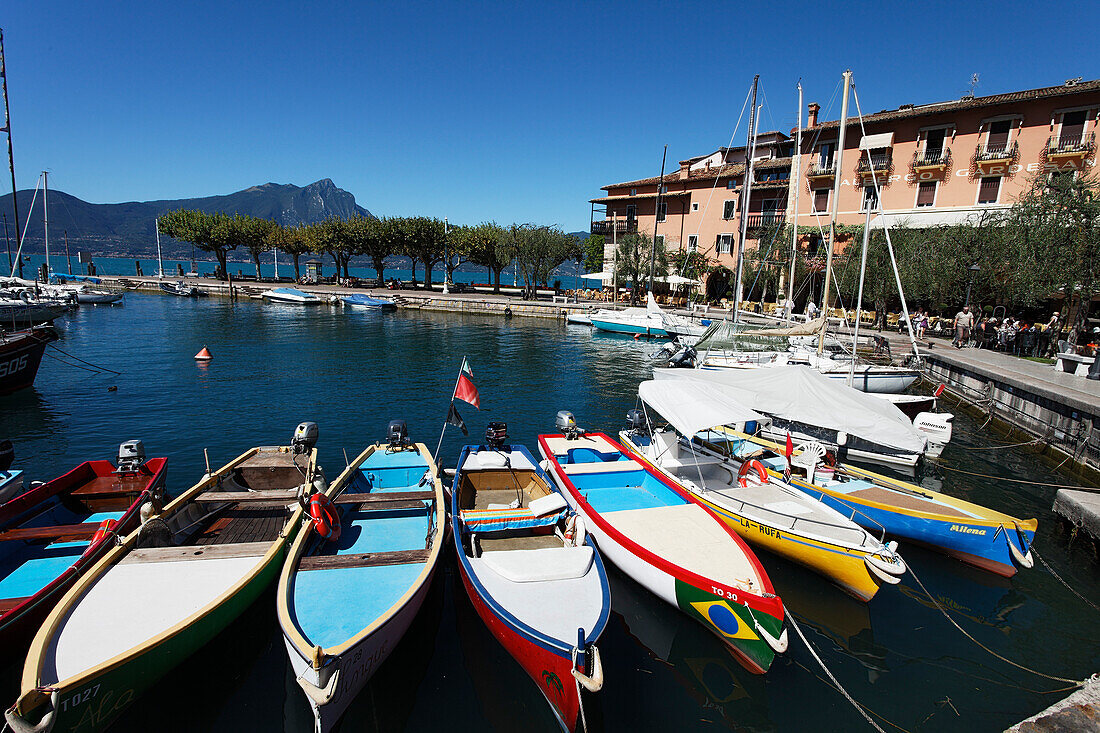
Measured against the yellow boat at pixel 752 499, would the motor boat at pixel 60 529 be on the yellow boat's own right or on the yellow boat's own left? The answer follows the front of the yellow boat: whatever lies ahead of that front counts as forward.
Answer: on the yellow boat's own right

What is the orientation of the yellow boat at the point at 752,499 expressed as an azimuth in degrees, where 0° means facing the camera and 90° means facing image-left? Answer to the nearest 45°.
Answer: approximately 315°

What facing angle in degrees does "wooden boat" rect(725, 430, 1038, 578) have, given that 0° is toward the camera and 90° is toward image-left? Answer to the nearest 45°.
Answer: approximately 315°

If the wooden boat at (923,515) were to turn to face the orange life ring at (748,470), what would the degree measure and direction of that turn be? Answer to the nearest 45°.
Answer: approximately 135° to its right

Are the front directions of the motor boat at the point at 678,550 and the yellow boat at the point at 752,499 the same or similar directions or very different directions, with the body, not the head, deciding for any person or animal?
same or similar directions

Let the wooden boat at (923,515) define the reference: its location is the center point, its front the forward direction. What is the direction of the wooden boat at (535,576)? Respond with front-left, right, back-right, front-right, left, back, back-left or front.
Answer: right

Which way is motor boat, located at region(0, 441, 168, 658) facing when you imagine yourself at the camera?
facing the viewer and to the left of the viewer

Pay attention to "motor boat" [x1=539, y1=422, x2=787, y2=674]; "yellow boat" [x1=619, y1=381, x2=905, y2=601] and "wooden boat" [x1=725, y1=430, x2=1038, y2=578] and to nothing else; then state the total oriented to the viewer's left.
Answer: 0

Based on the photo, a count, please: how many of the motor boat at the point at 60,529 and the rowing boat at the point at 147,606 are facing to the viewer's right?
0

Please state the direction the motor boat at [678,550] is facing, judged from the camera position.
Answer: facing the viewer and to the right of the viewer

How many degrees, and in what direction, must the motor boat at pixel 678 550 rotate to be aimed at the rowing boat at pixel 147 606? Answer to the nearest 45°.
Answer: approximately 90° to its right

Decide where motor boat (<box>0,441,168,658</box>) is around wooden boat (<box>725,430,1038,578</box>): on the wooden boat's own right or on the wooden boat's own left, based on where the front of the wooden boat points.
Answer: on the wooden boat's own right

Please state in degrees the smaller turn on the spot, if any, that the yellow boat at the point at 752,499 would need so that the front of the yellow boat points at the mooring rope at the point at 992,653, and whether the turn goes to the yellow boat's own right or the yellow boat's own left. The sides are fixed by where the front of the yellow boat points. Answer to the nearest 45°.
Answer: approximately 45° to the yellow boat's own left

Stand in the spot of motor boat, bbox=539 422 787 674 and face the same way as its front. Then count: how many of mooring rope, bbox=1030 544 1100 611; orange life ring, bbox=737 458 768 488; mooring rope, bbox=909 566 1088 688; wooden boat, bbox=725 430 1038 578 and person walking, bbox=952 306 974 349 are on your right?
0

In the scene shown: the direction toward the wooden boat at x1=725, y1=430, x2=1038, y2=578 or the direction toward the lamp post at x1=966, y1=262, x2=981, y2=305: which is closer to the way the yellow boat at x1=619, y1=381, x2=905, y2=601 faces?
the wooden boat

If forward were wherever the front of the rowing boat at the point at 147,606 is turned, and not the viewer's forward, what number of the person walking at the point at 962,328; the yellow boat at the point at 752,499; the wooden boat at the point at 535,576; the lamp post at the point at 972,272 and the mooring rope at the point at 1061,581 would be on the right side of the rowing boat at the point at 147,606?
0

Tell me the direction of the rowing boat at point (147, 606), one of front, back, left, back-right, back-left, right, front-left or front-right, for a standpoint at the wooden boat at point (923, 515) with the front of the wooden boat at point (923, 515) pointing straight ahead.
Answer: right

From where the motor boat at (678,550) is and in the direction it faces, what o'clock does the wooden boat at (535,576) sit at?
The wooden boat is roughly at 3 o'clock from the motor boat.

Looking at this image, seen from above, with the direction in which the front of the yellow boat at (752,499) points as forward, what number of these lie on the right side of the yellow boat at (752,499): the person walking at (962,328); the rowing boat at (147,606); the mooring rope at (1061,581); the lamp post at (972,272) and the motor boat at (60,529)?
2

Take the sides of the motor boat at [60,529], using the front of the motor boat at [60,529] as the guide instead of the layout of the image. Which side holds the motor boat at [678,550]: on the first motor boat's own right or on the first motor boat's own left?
on the first motor boat's own left

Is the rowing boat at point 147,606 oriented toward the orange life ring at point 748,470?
no
